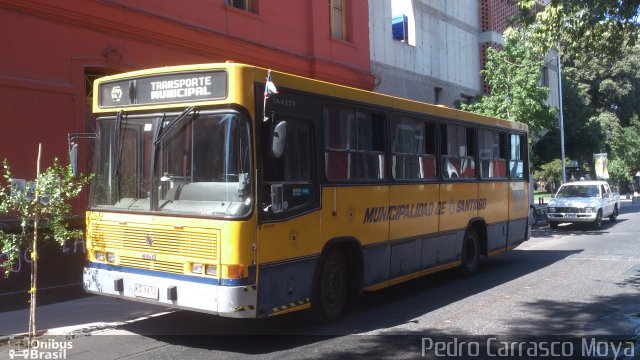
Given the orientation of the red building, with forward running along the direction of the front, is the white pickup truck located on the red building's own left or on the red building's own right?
on the red building's own left

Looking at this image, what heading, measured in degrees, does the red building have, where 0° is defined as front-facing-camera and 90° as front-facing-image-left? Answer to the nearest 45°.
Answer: approximately 315°

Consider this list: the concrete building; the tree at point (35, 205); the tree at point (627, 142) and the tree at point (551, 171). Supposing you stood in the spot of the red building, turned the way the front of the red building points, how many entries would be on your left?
3

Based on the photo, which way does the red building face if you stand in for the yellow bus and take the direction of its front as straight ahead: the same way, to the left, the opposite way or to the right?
to the left

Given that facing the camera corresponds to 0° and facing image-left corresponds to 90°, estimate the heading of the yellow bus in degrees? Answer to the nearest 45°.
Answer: approximately 45°

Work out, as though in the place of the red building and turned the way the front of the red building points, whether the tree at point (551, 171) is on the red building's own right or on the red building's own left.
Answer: on the red building's own left

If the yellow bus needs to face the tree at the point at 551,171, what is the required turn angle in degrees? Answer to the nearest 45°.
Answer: approximately 180°

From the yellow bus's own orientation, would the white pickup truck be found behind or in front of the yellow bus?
behind

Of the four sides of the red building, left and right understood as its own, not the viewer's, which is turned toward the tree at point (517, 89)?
left

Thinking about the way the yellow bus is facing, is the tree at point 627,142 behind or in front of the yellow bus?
behind

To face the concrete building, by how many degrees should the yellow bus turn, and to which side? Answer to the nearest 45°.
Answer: approximately 135° to its right

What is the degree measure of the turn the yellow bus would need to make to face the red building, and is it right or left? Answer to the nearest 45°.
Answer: approximately 90° to its right

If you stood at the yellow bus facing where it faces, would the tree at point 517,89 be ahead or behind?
behind
